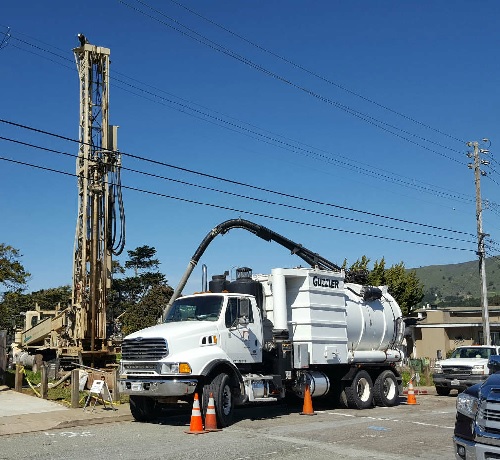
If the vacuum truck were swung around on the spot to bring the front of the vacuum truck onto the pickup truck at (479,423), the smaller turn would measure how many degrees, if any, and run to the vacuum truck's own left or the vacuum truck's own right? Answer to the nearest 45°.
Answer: approximately 45° to the vacuum truck's own left

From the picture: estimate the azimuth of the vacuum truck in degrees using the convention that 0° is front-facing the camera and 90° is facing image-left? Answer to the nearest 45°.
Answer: approximately 45°

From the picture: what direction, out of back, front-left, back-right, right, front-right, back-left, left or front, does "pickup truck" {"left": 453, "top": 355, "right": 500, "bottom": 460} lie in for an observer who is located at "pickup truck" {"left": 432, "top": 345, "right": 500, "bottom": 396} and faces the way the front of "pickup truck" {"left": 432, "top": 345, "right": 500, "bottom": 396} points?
front-left

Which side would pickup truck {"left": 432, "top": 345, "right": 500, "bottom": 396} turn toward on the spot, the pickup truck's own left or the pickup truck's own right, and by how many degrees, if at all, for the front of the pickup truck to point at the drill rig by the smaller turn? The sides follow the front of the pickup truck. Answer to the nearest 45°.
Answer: approximately 45° to the pickup truck's own right

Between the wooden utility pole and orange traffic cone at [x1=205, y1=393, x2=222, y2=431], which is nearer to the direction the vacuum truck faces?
the orange traffic cone

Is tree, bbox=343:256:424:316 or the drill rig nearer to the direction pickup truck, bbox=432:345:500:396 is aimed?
the drill rig

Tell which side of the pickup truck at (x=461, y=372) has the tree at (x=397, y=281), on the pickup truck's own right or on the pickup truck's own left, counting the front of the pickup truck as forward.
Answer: on the pickup truck's own right

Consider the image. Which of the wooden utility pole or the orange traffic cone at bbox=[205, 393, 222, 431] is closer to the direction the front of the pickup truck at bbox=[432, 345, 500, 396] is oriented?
the orange traffic cone
